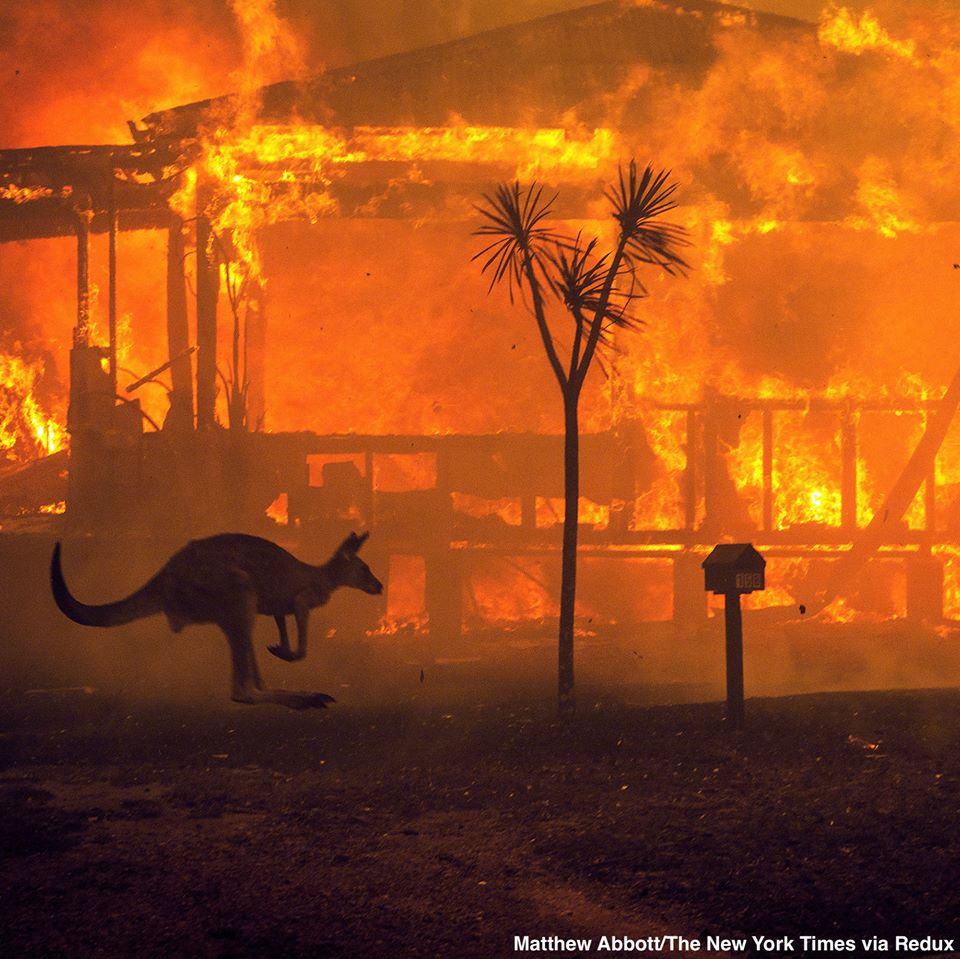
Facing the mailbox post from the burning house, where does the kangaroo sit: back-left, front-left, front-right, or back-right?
front-right

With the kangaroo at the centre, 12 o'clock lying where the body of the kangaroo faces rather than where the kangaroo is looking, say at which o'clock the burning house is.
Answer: The burning house is roughly at 10 o'clock from the kangaroo.

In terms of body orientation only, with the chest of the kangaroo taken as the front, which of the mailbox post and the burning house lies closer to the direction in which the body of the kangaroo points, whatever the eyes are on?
the mailbox post

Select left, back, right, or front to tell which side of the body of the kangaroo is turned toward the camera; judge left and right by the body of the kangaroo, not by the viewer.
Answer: right

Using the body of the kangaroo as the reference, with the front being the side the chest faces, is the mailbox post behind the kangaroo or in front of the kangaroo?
in front
